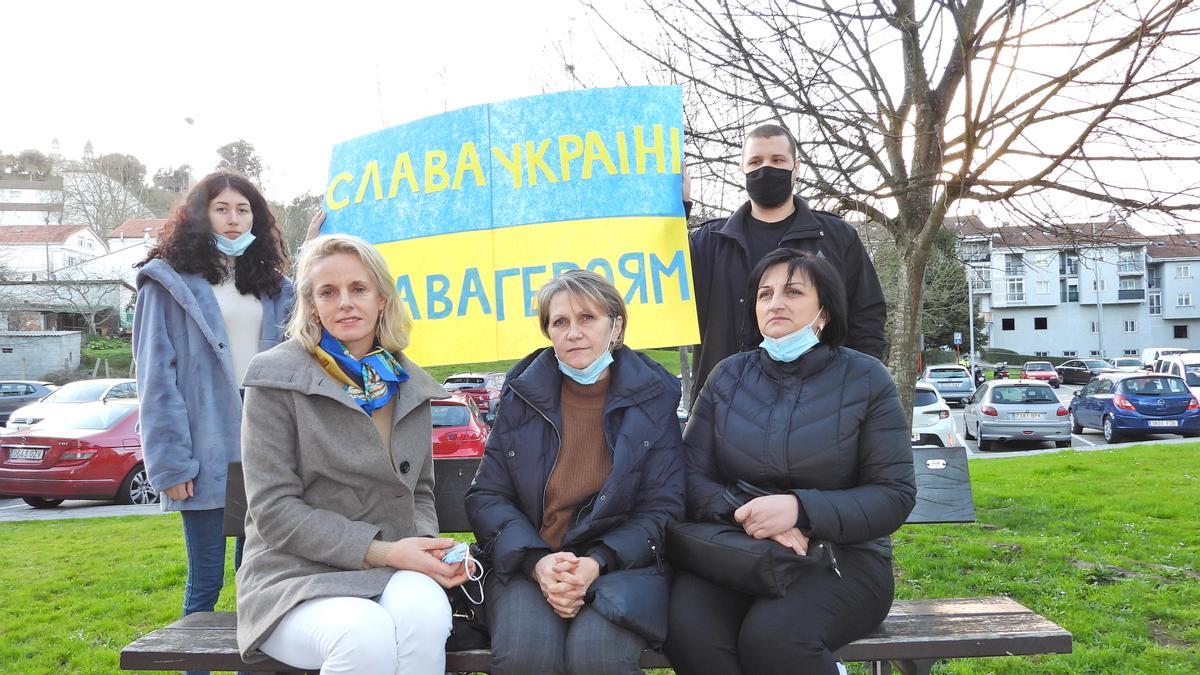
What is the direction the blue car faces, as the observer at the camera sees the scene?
facing away from the viewer and to the left of the viewer

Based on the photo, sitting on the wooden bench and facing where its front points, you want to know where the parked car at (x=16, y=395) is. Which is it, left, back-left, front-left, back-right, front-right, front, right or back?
back-right

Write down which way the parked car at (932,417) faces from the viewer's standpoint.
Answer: facing away from the viewer

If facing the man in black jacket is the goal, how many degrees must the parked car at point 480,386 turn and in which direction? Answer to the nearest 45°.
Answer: approximately 135° to its right

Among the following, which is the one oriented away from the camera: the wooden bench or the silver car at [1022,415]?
the silver car

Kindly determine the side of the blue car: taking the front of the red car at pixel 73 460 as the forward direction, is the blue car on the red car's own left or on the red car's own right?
on the red car's own right

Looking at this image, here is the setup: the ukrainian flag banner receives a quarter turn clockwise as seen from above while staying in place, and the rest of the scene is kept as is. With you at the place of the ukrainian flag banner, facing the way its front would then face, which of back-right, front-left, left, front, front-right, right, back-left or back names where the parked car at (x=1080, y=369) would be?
back-right

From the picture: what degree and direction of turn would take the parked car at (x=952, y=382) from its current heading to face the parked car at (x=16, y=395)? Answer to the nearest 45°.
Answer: approximately 135° to its left

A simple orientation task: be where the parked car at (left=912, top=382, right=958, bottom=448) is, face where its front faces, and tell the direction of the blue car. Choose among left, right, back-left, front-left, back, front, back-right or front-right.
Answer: front-right

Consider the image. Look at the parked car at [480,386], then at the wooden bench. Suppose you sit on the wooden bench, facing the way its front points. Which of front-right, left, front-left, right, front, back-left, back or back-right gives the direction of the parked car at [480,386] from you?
back

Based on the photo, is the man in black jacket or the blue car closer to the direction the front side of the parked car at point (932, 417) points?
the blue car
